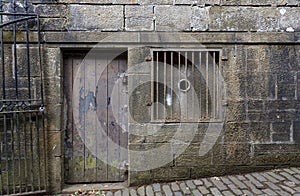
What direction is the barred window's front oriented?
toward the camera

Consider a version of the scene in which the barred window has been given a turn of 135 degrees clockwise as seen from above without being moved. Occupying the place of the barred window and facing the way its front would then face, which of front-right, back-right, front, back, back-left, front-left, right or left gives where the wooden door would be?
front-left

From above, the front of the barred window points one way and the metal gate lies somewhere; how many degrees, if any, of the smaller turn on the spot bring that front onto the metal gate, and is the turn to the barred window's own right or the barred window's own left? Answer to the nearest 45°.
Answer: approximately 90° to the barred window's own right
